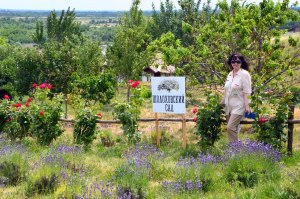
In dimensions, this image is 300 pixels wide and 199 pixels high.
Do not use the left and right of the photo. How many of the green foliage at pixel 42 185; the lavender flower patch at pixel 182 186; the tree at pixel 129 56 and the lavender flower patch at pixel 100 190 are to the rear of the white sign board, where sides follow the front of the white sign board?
1

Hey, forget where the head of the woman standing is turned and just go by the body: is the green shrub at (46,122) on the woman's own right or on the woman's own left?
on the woman's own right

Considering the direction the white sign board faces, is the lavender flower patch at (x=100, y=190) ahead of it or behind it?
ahead

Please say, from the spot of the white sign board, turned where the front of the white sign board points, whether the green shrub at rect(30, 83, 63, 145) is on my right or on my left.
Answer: on my right

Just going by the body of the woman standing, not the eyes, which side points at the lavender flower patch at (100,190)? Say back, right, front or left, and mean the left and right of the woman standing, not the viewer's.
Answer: front

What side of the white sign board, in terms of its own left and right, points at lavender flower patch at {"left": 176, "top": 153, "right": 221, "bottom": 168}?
front

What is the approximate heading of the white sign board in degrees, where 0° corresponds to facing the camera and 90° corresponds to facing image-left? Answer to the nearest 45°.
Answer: approximately 0°

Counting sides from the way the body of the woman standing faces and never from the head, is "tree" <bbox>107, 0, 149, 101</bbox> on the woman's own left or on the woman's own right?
on the woman's own right

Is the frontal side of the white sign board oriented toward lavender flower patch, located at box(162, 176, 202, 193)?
yes

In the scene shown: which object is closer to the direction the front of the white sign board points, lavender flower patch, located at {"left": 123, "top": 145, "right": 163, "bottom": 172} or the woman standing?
the lavender flower patch

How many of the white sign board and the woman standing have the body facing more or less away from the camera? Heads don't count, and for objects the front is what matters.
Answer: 0
